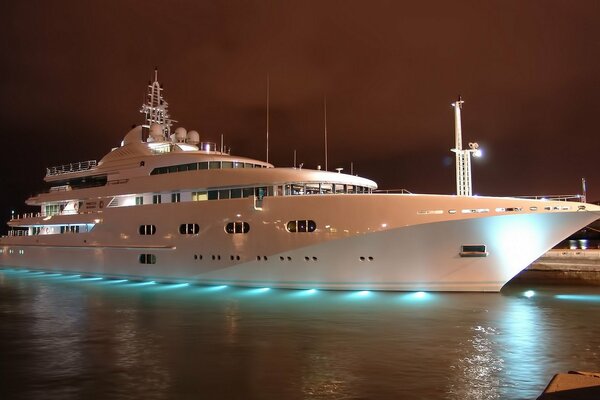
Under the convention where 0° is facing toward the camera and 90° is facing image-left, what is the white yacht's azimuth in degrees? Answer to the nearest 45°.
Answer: approximately 315°
